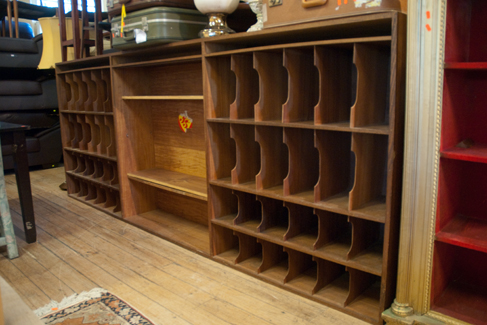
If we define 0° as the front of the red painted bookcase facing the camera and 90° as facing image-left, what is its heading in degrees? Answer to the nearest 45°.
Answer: approximately 45°

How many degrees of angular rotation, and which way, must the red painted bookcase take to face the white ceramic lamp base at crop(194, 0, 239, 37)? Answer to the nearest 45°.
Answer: approximately 45° to its right

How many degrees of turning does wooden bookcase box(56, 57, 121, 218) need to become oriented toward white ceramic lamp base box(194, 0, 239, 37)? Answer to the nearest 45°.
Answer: approximately 45° to its left

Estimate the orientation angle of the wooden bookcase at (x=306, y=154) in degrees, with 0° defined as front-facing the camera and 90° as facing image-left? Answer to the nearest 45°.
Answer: approximately 45°

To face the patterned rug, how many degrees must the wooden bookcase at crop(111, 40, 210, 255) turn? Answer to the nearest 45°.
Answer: approximately 45° to its left

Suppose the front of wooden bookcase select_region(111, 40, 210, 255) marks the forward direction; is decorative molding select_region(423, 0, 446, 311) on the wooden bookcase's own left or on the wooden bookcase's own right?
on the wooden bookcase's own left

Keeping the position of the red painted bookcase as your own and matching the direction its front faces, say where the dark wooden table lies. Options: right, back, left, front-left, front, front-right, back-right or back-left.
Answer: front-right

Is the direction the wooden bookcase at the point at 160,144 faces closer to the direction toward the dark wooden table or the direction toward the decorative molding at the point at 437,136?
the dark wooden table

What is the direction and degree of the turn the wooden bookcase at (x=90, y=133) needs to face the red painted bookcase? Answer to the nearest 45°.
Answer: approximately 90° to its left

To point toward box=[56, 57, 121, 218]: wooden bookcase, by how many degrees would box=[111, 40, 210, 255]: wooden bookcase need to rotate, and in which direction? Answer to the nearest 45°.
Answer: approximately 90° to its right
